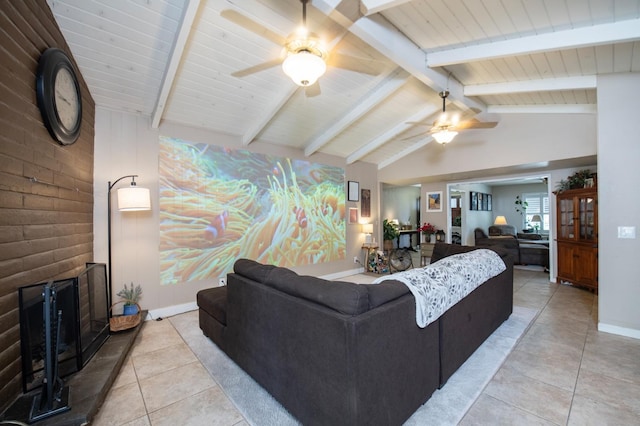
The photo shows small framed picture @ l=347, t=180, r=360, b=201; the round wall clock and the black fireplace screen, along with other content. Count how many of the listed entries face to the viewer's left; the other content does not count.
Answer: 0

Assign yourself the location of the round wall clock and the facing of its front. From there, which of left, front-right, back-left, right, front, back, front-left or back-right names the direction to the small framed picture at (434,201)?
front-left

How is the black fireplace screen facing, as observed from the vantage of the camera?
facing the viewer and to the right of the viewer

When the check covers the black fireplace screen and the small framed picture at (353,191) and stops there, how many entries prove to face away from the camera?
0

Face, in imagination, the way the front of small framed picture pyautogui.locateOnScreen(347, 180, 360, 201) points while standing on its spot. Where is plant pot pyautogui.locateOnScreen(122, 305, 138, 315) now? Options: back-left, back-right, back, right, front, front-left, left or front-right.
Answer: right

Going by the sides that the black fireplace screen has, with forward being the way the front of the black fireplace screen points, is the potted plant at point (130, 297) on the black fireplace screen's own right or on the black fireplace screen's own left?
on the black fireplace screen's own left

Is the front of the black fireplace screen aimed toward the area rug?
yes

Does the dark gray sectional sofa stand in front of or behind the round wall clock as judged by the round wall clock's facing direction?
in front

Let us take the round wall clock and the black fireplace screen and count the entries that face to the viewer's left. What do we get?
0

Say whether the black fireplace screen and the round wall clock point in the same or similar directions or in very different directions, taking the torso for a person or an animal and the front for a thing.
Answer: same or similar directions

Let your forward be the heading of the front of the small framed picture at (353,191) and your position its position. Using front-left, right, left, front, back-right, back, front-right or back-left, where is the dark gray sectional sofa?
front-right

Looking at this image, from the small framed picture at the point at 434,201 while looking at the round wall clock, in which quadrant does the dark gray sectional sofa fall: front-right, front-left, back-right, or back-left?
front-left
